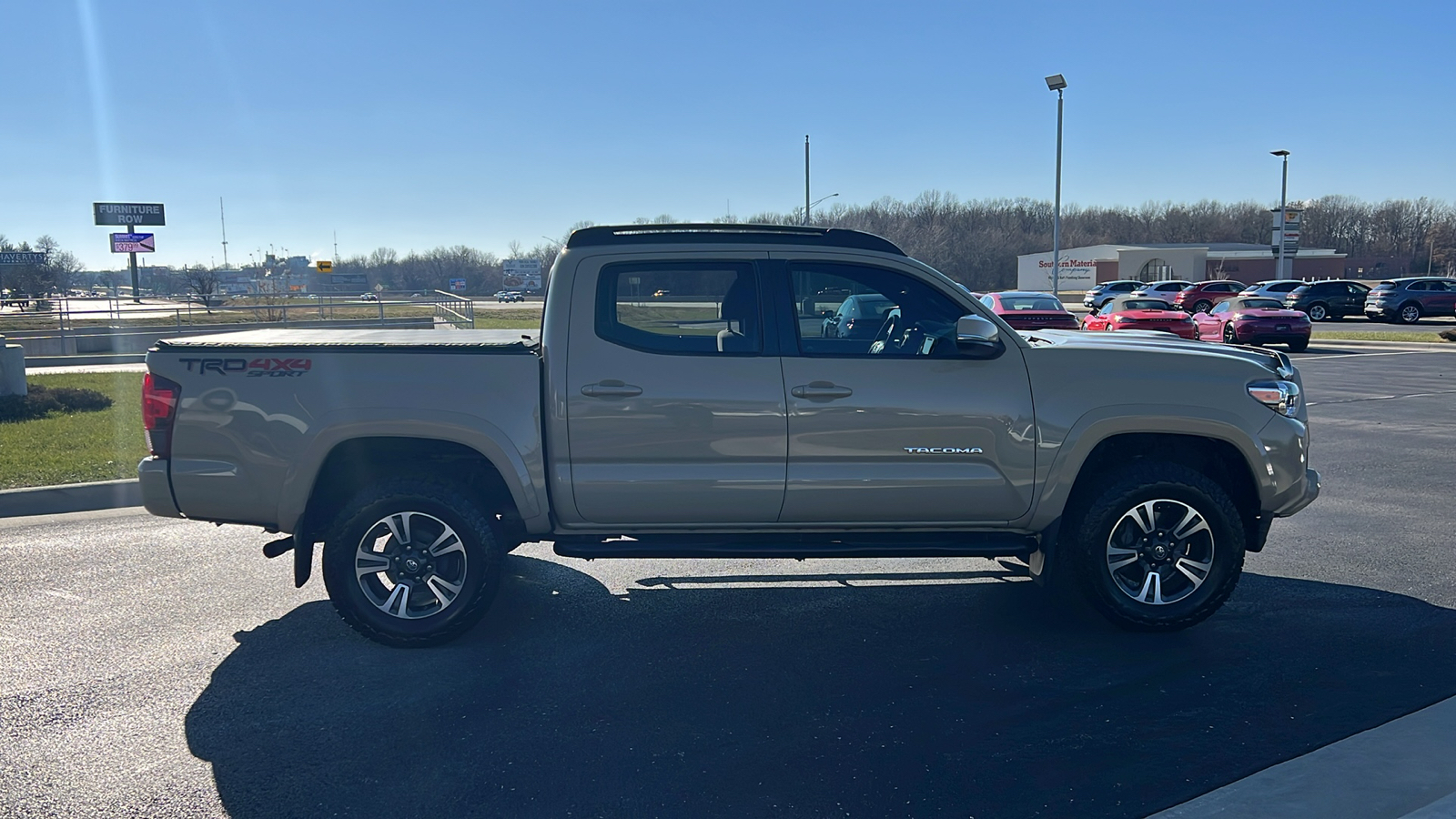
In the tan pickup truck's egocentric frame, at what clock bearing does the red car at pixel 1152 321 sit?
The red car is roughly at 10 o'clock from the tan pickup truck.

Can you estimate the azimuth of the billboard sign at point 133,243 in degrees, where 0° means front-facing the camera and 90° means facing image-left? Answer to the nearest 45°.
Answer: approximately 0°

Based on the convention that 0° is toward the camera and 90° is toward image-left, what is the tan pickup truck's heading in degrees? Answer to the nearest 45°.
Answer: approximately 270°

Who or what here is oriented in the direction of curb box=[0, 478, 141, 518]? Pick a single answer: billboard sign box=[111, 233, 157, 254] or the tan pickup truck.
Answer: the billboard sign

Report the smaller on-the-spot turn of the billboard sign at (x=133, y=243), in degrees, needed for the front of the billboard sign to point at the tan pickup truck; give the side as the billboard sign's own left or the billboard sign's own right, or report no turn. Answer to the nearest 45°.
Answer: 0° — it already faces it

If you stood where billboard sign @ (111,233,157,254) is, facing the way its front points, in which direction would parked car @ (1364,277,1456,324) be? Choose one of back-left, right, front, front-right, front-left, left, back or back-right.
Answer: front-left

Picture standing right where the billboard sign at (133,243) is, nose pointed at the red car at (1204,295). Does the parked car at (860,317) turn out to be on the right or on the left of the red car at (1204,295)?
right

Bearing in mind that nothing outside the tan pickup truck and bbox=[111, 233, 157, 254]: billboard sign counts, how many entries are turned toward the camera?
1
